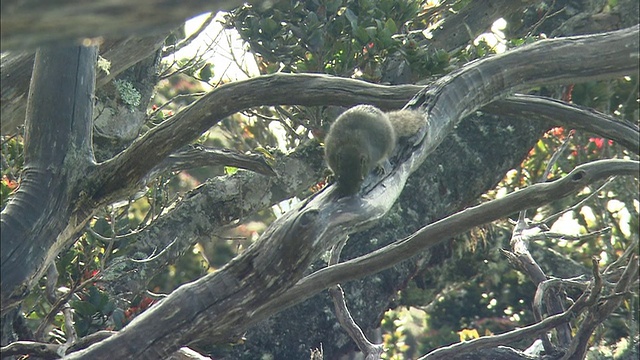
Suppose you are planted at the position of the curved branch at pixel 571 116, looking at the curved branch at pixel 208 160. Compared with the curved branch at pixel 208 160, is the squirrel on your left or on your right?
left

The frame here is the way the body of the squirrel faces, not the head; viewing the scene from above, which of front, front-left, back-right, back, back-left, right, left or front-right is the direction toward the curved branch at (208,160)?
right

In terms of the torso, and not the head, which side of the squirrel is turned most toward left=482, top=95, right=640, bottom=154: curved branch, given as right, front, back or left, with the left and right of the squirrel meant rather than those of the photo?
back
